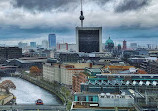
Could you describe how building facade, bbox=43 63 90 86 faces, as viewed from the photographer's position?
facing the viewer and to the left of the viewer
